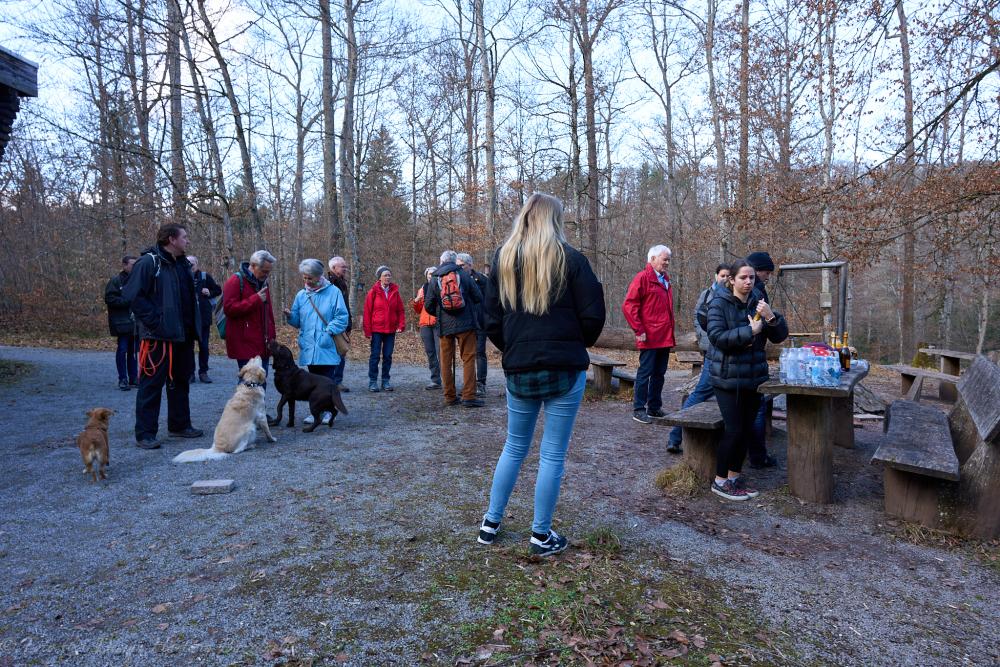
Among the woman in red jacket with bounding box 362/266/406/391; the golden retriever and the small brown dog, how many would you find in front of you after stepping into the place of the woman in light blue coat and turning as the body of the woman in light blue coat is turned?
2

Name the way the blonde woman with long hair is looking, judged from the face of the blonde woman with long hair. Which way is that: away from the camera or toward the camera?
away from the camera

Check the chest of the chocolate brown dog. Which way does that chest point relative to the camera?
to the viewer's left

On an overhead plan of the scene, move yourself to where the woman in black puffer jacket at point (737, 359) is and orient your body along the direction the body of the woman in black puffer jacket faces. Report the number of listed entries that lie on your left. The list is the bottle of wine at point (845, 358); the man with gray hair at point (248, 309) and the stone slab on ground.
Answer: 1

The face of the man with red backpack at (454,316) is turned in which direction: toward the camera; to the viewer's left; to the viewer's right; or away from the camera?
away from the camera

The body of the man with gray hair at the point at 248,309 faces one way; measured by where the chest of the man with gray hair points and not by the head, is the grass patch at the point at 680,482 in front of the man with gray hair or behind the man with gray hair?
in front

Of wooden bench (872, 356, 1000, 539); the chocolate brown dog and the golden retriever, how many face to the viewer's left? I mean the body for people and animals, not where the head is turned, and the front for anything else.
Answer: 2

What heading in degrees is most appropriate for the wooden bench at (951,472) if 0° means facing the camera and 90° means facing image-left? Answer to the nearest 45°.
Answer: approximately 90°

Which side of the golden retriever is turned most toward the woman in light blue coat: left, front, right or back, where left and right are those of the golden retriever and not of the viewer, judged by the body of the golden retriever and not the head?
front

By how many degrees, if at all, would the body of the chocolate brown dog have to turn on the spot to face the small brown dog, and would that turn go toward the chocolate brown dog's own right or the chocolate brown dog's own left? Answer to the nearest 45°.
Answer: approximately 45° to the chocolate brown dog's own left

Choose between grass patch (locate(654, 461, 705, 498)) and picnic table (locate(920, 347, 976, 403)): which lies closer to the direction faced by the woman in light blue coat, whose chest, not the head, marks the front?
the grass patch

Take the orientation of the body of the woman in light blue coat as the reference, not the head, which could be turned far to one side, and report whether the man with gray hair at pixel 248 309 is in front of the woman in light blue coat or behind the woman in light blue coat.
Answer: in front
